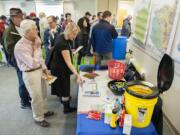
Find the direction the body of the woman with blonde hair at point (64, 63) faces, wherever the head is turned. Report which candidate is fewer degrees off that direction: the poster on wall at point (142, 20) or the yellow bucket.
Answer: the poster on wall

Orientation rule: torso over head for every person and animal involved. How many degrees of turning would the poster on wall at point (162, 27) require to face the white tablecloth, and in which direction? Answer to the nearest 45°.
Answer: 0° — it already faces it

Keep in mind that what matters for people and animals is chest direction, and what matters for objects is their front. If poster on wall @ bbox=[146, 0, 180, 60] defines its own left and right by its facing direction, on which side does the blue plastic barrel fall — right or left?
on its right

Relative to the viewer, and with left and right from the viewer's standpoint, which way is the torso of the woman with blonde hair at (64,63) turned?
facing to the right of the viewer

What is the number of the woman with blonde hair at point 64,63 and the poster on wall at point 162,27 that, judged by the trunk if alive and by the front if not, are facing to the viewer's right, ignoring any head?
1

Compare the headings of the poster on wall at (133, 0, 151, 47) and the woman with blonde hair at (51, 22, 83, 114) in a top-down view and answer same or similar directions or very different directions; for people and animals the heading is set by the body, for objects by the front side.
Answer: very different directions

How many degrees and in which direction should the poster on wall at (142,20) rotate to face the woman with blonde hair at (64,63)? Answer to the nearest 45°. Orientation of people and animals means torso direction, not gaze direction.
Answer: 0° — it already faces them

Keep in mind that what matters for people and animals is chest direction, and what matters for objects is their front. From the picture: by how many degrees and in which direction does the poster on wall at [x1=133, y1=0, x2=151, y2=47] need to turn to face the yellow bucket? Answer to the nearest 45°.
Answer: approximately 45° to its left
